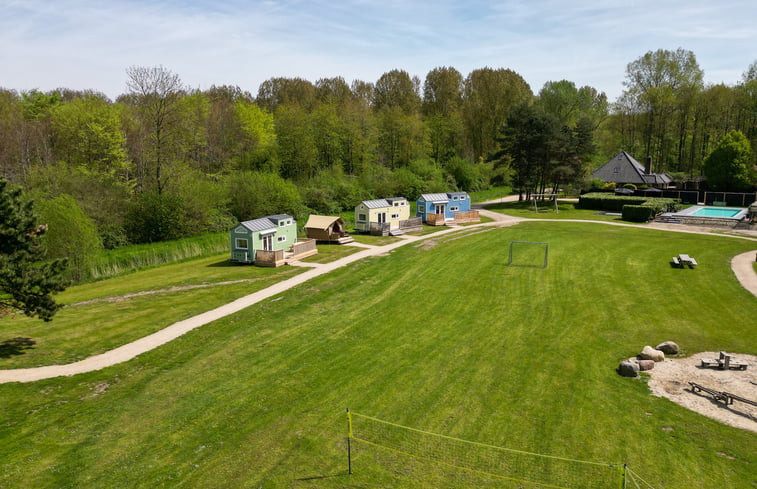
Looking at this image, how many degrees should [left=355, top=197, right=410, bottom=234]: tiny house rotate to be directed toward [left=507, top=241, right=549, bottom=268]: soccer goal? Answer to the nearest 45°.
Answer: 0° — it already faces it

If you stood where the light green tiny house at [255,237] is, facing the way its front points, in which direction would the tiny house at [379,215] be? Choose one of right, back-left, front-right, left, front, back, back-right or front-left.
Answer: left

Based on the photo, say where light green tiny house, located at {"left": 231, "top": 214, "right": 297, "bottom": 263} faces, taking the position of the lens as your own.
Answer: facing the viewer and to the right of the viewer

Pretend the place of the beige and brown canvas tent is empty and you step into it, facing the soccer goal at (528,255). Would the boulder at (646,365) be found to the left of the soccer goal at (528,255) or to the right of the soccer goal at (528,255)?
right

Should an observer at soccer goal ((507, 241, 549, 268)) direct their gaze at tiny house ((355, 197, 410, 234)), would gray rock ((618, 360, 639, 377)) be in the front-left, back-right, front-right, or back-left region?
back-left

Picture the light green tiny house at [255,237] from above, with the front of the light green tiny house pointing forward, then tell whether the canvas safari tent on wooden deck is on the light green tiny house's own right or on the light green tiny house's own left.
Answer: on the light green tiny house's own left

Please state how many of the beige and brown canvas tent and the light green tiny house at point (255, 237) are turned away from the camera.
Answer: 0

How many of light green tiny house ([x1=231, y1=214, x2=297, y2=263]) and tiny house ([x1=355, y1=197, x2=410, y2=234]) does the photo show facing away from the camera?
0
